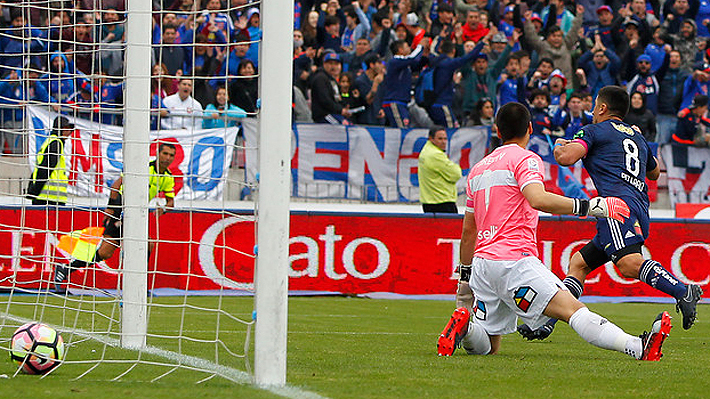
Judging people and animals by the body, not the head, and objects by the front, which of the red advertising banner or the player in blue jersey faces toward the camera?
the red advertising banner

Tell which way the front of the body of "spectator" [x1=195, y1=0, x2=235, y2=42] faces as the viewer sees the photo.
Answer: toward the camera

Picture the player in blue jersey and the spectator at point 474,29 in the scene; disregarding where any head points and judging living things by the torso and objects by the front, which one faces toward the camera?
the spectator

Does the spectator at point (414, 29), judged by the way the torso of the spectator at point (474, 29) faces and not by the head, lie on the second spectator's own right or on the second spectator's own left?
on the second spectator's own right

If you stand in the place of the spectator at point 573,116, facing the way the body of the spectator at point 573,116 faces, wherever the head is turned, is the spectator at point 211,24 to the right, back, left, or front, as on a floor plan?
right

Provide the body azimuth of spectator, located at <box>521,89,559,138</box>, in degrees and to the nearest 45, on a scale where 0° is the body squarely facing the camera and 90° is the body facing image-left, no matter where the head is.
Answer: approximately 0°

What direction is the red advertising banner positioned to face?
toward the camera

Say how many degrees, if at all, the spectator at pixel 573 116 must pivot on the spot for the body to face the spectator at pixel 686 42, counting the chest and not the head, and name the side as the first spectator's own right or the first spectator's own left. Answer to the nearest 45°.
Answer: approximately 135° to the first spectator's own left

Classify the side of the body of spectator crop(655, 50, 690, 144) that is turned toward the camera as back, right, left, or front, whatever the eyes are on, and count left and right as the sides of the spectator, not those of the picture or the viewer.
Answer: front

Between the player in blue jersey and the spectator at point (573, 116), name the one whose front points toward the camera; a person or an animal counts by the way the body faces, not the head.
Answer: the spectator

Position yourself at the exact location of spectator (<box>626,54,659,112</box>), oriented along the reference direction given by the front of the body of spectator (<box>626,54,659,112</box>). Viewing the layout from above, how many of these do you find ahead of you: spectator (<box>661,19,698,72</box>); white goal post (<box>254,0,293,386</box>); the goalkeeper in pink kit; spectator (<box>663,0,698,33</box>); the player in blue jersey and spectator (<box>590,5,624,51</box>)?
3

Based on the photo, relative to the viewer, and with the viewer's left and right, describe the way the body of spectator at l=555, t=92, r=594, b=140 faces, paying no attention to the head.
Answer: facing the viewer
